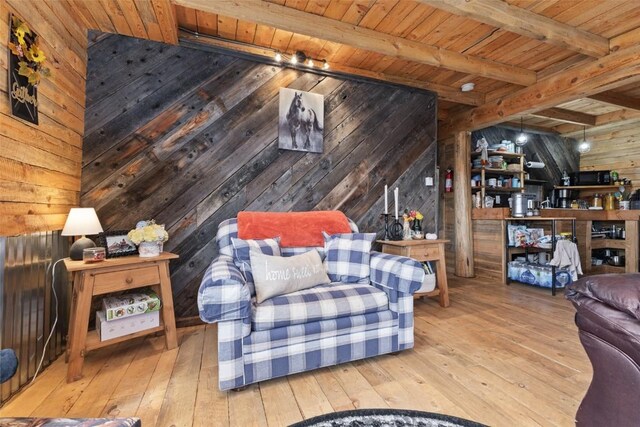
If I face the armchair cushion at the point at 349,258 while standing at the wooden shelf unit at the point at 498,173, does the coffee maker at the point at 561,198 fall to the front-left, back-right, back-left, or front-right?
back-left

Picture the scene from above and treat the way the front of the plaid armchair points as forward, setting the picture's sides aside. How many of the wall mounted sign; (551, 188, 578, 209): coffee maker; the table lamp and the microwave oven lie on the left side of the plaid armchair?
2

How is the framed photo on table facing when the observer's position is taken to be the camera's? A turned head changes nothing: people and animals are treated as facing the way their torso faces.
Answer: facing the viewer and to the right of the viewer

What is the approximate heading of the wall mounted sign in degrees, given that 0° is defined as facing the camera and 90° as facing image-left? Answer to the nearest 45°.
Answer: approximately 315°

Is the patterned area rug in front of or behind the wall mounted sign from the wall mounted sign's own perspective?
in front

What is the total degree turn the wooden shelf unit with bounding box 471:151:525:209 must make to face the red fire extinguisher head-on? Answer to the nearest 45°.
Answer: approximately 45° to its right

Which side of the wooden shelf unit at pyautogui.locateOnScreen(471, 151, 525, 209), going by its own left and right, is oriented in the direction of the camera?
front

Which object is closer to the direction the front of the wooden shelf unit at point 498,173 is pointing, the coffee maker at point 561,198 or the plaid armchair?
the plaid armchair

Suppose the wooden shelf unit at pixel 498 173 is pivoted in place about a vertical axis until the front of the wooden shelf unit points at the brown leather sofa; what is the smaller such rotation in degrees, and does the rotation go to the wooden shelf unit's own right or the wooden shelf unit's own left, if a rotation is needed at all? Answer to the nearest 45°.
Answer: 0° — it already faces it

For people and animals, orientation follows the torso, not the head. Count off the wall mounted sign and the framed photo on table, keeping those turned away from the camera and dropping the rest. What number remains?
0
